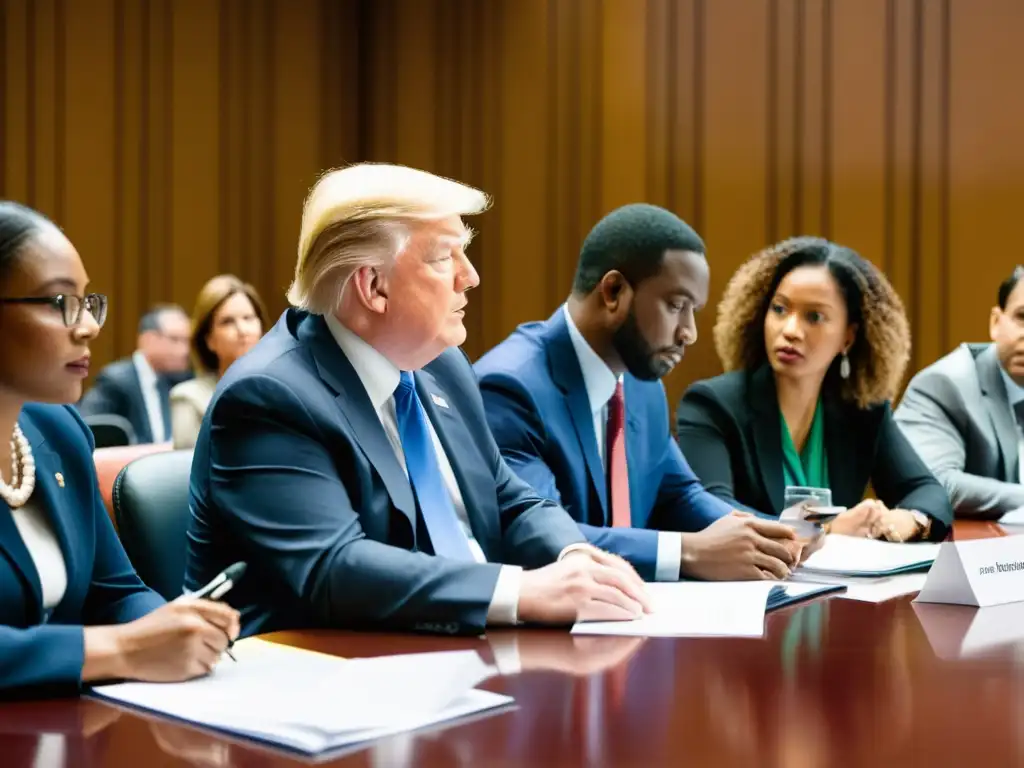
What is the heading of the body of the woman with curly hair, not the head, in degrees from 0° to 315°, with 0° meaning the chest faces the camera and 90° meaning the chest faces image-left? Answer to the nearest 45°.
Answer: approximately 0°

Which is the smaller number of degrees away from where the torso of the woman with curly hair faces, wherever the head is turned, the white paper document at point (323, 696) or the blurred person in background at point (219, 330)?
the white paper document

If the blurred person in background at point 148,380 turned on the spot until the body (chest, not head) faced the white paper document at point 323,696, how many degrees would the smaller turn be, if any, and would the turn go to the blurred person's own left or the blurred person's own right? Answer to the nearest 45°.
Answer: approximately 45° to the blurred person's own right

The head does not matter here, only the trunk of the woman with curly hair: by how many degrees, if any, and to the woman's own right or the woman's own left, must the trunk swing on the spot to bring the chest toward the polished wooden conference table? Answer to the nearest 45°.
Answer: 0° — they already face it

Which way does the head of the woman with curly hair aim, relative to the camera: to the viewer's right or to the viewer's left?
to the viewer's left

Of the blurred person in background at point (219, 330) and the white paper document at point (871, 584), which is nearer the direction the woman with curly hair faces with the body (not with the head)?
the white paper document

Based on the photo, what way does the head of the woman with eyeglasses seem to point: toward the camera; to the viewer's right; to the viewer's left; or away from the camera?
to the viewer's right

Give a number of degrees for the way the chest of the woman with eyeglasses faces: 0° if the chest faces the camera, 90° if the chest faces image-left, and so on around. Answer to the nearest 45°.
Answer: approximately 315°
